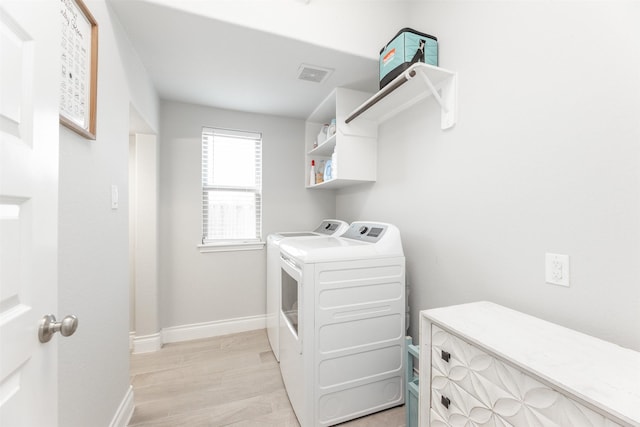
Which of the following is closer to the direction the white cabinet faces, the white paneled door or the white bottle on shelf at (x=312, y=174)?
the white paneled door

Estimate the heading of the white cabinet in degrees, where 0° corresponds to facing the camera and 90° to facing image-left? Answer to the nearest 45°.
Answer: approximately 45°

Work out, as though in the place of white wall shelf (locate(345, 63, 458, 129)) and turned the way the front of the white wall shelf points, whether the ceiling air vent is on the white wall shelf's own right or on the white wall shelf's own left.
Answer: on the white wall shelf's own right

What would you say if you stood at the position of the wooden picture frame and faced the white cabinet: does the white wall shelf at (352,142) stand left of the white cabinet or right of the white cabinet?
left

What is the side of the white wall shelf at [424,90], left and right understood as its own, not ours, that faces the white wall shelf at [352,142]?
right

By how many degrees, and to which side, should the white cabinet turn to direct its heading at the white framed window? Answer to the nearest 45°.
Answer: approximately 45° to its right

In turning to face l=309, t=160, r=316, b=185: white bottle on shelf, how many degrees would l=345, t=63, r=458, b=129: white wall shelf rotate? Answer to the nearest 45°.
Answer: approximately 90° to its right

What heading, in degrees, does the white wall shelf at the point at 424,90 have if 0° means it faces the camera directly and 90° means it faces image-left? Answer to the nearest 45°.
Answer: approximately 45°
